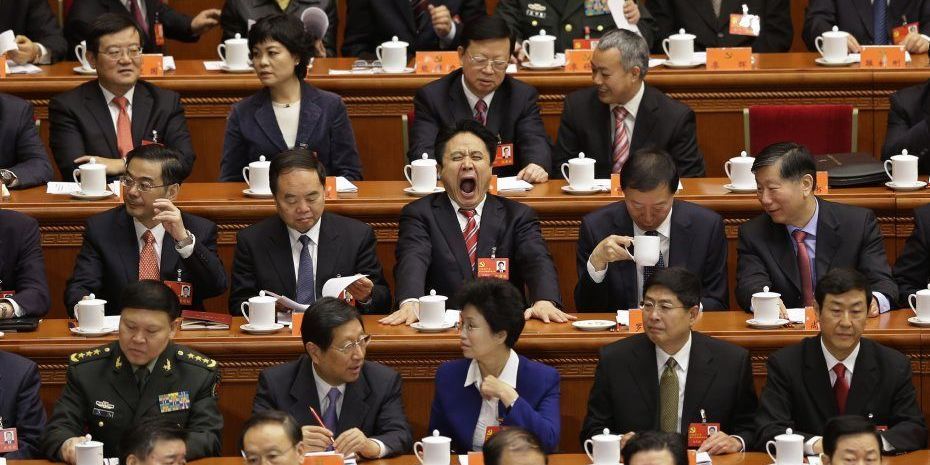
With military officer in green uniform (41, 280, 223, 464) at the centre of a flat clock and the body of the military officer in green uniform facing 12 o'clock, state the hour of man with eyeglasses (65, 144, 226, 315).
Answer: The man with eyeglasses is roughly at 6 o'clock from the military officer in green uniform.

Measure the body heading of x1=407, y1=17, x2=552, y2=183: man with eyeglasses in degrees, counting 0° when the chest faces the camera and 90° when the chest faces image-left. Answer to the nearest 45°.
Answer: approximately 0°

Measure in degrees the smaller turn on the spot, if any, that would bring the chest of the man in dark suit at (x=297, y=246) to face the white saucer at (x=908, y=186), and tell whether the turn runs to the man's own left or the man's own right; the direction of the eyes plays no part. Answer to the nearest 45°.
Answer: approximately 90° to the man's own left
